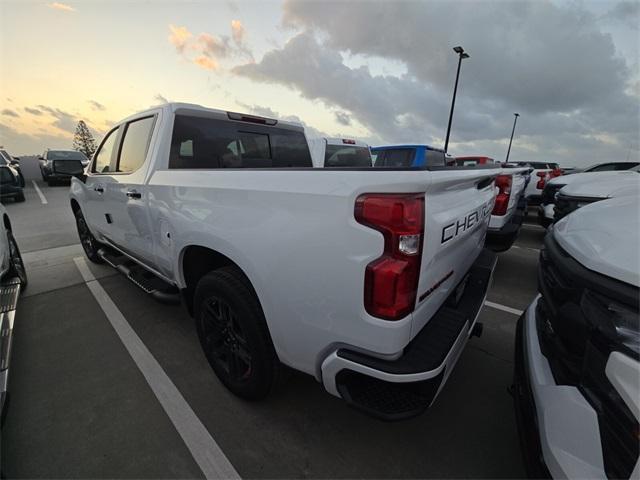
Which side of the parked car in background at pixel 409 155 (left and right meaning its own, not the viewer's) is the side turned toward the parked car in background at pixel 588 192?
back

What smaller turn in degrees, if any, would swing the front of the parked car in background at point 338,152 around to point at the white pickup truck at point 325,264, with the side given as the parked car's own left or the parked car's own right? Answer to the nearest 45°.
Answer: approximately 135° to the parked car's own left

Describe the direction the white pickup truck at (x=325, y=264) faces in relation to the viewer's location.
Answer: facing away from the viewer and to the left of the viewer

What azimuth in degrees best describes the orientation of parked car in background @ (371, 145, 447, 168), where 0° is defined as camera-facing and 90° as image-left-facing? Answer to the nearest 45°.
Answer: approximately 135°

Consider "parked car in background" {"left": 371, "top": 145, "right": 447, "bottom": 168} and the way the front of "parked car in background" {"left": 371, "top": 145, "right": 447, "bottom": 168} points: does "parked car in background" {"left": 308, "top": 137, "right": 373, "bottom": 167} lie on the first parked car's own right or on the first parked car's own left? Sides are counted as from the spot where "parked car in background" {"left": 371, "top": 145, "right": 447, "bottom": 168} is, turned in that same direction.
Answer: on the first parked car's own left

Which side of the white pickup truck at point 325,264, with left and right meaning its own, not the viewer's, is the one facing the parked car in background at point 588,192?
right

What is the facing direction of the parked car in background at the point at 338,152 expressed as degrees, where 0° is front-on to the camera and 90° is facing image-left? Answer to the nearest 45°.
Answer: approximately 135°

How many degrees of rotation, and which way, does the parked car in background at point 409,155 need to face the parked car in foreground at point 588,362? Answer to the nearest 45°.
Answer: approximately 135° to its left

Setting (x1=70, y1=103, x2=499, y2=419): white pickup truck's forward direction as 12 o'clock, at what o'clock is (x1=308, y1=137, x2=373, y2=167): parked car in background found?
The parked car in background is roughly at 2 o'clock from the white pickup truck.

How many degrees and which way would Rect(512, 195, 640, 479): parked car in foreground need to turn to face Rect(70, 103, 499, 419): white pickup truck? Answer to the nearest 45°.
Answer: approximately 45° to its right

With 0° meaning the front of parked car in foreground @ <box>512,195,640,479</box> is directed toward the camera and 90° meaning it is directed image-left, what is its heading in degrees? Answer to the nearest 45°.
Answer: approximately 45°

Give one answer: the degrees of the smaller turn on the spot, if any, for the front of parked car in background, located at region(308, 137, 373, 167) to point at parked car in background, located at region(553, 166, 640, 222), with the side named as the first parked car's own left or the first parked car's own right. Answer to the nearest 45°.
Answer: approximately 180°
